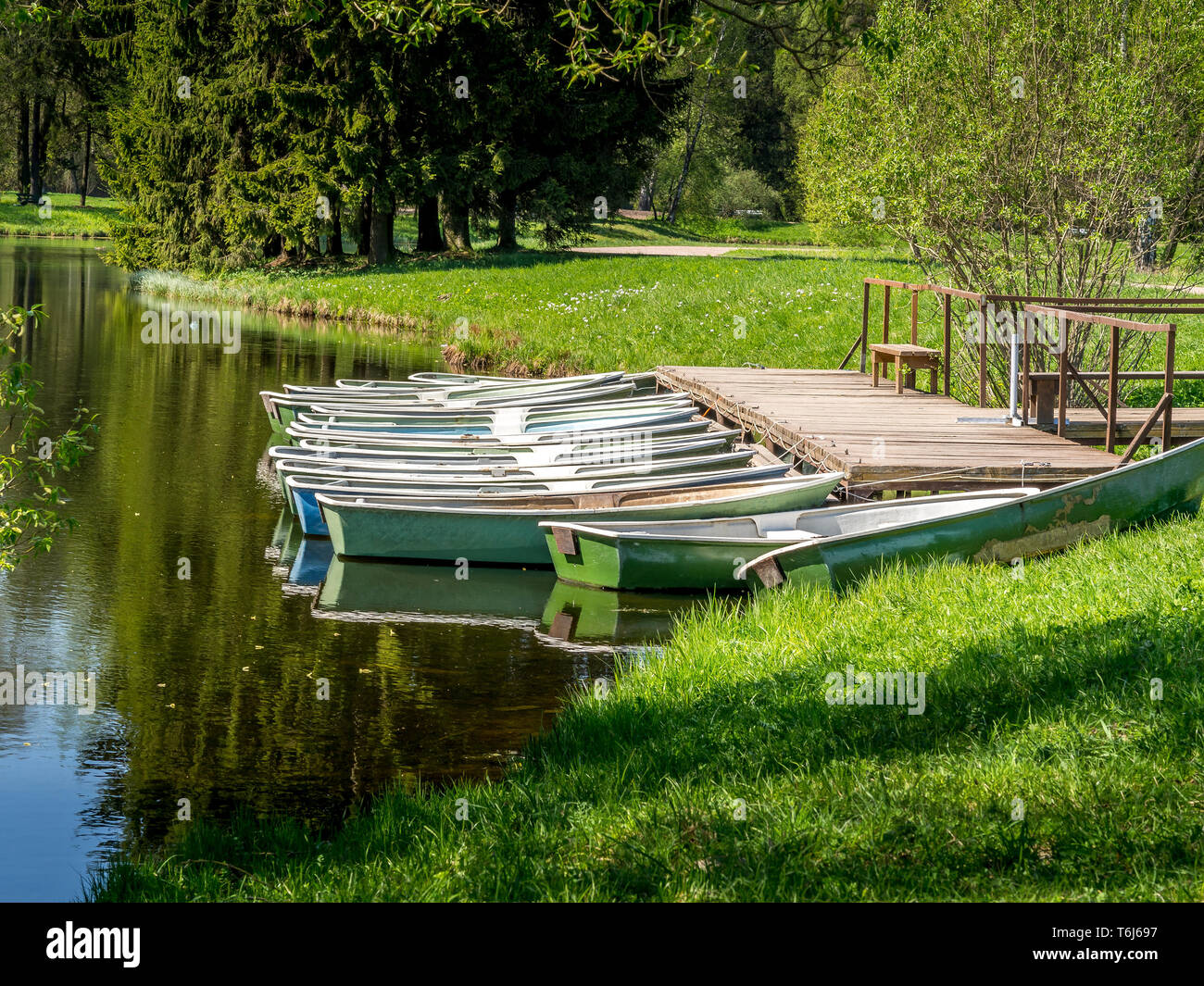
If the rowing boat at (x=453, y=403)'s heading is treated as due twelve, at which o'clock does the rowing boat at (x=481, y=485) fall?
the rowing boat at (x=481, y=485) is roughly at 3 o'clock from the rowing boat at (x=453, y=403).

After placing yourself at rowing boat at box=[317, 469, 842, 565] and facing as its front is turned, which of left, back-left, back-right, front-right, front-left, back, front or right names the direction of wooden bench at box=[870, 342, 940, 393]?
front-left

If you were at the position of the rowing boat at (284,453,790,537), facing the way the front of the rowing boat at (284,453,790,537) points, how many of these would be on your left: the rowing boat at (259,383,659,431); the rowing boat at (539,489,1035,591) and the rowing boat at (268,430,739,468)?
2

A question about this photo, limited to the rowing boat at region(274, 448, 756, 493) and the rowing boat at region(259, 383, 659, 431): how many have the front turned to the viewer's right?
2

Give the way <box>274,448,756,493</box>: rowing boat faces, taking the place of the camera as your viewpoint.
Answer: facing to the right of the viewer

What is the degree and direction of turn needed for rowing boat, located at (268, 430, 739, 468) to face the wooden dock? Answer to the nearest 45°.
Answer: approximately 45° to its right

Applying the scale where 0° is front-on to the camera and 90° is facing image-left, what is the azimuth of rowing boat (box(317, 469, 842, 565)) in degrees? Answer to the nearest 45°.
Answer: approximately 270°

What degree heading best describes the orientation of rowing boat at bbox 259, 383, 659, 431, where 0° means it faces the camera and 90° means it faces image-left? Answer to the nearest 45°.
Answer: approximately 270°

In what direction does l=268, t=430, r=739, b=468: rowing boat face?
to the viewer's right

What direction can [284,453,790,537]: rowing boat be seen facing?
to the viewer's right
